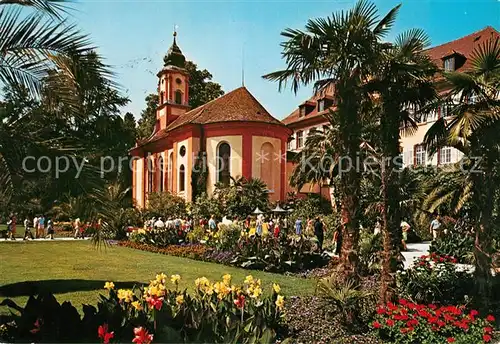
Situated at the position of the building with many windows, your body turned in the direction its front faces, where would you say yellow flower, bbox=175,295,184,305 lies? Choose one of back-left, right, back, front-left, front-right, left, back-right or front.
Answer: front-left

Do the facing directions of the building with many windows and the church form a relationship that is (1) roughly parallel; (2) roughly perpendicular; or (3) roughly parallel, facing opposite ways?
roughly perpendicular

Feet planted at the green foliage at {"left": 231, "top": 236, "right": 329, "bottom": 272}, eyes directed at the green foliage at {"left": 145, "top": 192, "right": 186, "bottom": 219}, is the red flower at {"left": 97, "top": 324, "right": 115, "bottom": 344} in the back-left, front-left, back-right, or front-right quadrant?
back-left

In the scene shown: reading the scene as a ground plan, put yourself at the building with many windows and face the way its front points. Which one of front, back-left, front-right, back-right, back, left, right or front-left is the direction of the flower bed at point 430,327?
front-left

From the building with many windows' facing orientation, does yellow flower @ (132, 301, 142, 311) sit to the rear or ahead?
ahead

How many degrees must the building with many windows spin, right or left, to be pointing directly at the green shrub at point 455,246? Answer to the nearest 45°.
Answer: approximately 45° to its left

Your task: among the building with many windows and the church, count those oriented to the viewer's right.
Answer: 0
